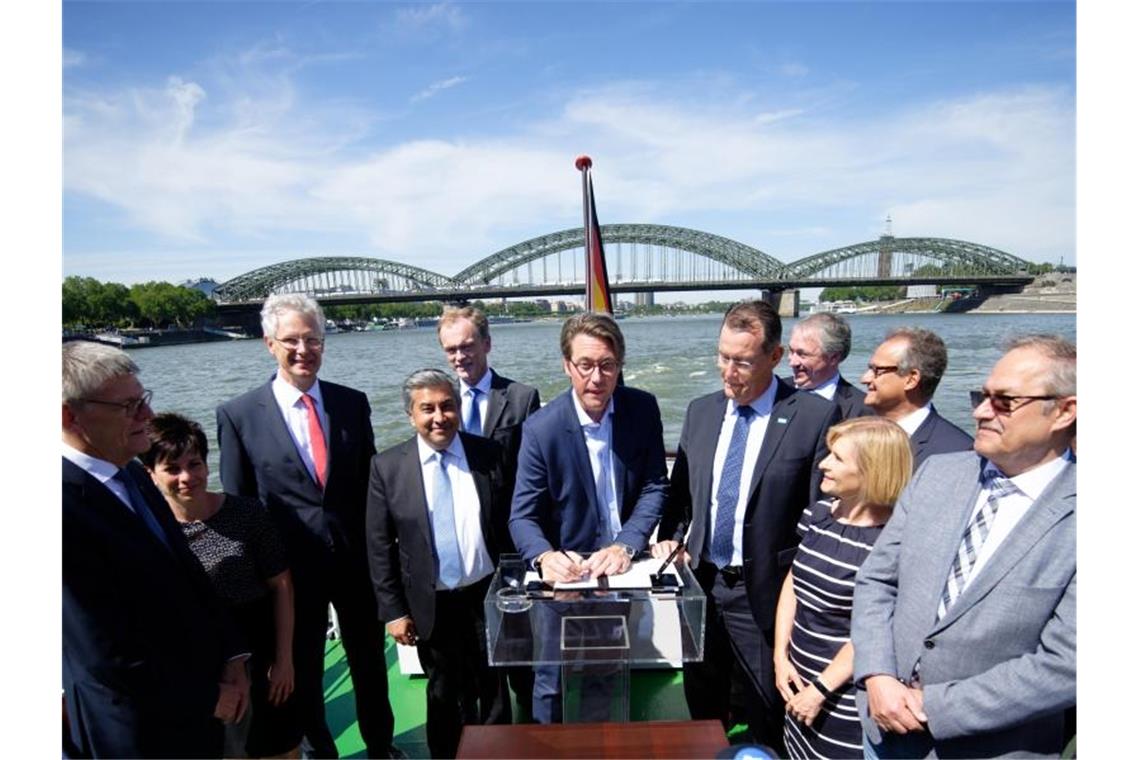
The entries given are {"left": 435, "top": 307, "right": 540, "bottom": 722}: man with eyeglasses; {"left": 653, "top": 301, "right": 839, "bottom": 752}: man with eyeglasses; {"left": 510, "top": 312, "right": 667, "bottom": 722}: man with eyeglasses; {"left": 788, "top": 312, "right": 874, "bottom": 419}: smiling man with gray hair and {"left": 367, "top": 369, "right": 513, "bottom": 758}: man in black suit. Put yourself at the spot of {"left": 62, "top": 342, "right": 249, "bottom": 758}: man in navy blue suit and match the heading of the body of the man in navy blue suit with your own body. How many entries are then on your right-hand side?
0

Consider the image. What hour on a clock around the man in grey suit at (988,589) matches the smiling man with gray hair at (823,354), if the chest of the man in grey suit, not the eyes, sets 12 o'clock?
The smiling man with gray hair is roughly at 4 o'clock from the man in grey suit.

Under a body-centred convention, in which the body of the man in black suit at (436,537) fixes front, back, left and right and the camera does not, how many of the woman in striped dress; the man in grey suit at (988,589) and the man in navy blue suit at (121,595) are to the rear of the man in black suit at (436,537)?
0

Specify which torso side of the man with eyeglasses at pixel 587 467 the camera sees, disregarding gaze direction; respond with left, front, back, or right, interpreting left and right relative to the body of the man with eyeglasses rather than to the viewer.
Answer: front

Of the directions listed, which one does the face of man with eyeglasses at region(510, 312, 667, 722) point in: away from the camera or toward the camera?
toward the camera

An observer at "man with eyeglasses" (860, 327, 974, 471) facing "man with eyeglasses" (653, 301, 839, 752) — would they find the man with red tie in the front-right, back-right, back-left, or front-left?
front-right

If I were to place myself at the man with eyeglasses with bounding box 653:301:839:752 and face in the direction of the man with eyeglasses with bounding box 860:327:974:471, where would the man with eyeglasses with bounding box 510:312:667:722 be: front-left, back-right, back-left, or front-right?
back-left

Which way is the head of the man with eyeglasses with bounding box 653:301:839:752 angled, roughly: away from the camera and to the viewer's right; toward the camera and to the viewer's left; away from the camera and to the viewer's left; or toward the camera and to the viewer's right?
toward the camera and to the viewer's left

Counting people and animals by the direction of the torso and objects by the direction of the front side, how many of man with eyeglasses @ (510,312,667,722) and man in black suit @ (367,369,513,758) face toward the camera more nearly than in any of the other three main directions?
2

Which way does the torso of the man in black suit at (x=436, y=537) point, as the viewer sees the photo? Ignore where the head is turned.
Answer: toward the camera

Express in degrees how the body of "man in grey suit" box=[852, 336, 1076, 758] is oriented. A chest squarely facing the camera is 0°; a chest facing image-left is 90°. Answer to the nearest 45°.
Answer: approximately 45°

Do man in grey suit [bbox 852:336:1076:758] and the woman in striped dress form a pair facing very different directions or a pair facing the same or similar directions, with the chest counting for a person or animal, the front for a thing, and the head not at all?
same or similar directions

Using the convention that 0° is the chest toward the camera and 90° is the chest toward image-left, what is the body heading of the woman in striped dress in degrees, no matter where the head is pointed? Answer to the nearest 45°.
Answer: approximately 45°

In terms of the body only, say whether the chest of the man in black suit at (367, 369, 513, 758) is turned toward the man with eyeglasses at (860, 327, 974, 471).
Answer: no
